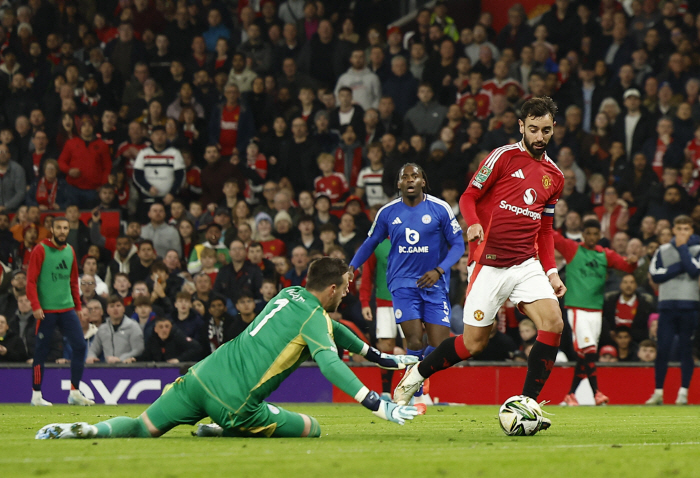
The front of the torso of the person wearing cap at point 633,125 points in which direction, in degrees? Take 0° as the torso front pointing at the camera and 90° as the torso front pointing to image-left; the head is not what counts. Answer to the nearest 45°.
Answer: approximately 0°

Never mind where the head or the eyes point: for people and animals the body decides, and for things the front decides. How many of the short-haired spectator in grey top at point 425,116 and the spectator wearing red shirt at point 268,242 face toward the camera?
2

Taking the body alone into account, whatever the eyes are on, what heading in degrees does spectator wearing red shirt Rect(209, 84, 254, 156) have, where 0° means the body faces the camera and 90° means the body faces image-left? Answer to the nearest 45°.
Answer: approximately 0°

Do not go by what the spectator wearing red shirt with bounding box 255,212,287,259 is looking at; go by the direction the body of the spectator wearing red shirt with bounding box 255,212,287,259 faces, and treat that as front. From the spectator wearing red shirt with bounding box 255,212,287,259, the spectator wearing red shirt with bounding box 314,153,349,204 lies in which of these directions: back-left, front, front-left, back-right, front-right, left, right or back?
back-left

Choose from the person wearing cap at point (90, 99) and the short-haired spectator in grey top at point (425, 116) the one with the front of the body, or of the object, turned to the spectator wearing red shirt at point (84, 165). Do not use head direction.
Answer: the person wearing cap

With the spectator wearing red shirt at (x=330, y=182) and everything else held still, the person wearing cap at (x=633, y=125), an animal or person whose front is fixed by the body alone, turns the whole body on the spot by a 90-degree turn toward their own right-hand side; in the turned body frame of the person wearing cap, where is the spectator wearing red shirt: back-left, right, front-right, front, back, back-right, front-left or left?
front

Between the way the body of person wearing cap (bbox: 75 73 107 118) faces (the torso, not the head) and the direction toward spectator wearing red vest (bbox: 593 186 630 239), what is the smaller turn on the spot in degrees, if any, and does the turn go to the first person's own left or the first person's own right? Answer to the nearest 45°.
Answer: approximately 45° to the first person's own left

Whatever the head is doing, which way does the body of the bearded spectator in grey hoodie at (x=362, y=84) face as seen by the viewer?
toward the camera

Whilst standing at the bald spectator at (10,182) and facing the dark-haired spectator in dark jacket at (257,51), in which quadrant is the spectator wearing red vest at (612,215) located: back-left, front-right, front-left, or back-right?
front-right

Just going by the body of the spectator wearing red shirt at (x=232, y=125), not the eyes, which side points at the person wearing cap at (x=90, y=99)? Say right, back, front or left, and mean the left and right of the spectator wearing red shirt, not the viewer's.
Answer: right

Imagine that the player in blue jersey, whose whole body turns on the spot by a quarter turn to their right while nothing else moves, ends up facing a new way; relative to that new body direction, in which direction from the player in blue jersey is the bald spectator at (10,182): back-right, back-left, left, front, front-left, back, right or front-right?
front-right

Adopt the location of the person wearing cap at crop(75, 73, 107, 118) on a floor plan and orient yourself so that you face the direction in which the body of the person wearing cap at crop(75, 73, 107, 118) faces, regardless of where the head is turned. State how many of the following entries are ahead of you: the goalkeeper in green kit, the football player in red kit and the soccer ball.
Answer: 3

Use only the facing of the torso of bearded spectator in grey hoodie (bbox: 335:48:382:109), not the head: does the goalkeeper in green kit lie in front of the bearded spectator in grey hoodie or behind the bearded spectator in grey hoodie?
in front

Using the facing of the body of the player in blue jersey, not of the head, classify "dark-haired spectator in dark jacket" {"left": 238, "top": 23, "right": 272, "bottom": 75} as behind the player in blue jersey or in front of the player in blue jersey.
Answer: behind

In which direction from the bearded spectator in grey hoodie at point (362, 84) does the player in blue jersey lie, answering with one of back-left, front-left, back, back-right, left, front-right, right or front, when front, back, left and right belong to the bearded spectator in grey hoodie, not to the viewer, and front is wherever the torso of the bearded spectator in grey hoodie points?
front

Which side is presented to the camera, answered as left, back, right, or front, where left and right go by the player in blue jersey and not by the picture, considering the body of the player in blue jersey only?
front
